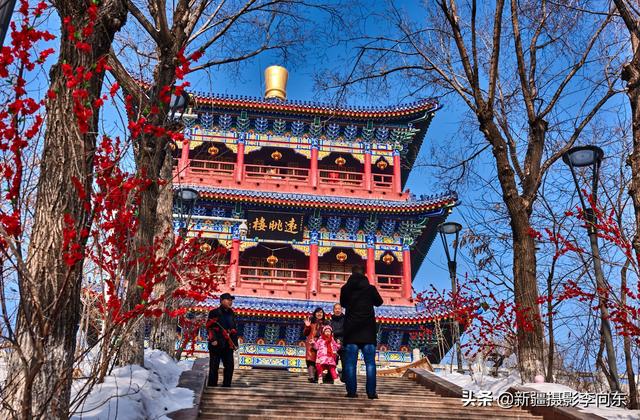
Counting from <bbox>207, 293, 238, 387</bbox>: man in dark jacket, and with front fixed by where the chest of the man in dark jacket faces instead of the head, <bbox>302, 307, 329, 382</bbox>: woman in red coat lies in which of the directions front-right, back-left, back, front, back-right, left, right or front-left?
left

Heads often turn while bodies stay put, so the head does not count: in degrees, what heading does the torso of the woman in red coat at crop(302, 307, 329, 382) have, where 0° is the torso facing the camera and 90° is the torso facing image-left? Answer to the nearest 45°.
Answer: approximately 0°

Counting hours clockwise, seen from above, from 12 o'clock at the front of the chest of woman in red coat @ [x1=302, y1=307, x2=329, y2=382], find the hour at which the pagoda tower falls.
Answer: The pagoda tower is roughly at 6 o'clock from the woman in red coat.

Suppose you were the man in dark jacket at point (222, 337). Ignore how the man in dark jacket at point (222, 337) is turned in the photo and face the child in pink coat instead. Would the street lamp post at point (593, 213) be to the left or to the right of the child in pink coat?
right

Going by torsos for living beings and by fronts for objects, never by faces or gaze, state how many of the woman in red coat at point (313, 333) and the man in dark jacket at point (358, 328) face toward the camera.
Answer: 1

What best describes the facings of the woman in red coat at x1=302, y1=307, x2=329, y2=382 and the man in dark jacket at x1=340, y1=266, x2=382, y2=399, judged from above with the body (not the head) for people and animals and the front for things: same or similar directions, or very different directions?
very different directions

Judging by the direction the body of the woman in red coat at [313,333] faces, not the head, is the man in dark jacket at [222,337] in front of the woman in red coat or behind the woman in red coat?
in front

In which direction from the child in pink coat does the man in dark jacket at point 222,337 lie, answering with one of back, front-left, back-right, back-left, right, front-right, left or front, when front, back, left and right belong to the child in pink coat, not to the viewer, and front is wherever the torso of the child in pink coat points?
front-right

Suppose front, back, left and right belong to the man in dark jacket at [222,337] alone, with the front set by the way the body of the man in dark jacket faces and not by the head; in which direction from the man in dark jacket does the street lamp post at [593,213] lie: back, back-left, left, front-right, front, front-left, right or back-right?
front-left

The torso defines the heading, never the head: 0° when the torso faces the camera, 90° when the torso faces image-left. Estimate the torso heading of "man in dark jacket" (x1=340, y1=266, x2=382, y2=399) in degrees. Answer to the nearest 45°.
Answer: approximately 180°

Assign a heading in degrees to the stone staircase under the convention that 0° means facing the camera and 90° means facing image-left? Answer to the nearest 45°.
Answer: approximately 0°
